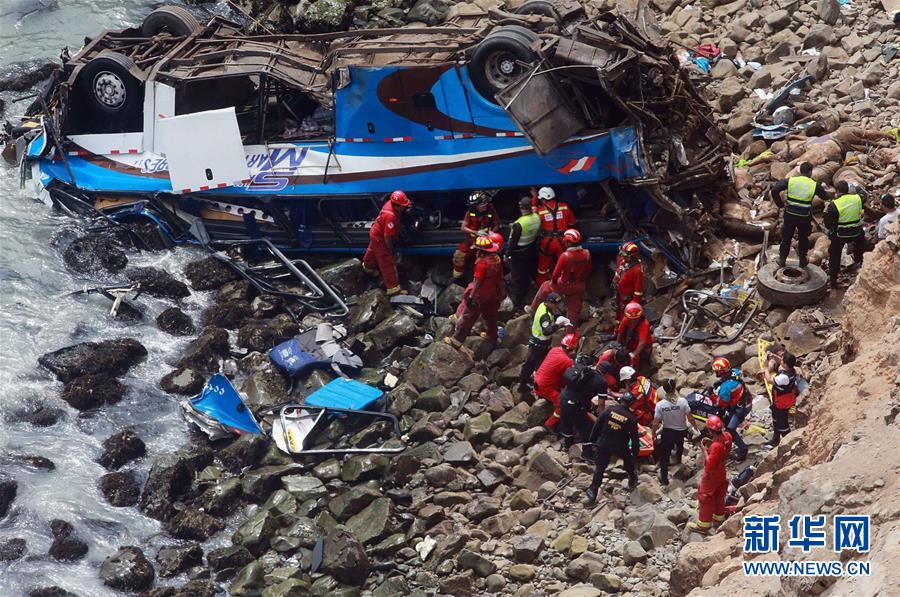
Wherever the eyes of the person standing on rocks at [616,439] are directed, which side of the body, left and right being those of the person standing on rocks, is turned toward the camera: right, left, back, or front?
back

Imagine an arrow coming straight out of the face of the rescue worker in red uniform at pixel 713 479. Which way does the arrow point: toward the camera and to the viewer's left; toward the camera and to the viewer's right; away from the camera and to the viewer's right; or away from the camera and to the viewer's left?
away from the camera and to the viewer's left

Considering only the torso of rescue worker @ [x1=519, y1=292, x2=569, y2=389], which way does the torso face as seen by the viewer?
to the viewer's right

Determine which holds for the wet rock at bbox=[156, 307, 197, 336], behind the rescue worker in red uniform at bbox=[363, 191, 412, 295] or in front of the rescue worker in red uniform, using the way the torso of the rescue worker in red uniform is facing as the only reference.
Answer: behind

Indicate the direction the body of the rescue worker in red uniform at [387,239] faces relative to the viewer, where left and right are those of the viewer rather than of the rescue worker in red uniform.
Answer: facing to the right of the viewer

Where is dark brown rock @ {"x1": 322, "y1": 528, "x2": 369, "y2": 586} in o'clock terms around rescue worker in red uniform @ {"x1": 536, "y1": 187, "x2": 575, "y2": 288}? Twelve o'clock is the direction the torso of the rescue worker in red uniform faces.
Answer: The dark brown rock is roughly at 1 o'clock from the rescue worker in red uniform.

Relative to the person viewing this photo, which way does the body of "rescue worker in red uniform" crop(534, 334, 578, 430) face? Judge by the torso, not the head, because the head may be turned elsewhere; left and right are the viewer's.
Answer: facing to the right of the viewer

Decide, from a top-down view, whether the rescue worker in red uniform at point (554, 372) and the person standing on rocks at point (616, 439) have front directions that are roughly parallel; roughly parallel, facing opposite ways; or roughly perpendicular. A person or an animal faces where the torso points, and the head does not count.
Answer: roughly perpendicular

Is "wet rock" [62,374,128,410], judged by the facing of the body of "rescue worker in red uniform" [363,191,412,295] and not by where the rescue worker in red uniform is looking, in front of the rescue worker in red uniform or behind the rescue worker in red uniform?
behind

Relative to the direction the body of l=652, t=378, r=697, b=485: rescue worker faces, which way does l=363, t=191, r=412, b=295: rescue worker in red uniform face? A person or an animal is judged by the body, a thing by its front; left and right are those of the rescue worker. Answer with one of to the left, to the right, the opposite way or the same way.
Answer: to the right

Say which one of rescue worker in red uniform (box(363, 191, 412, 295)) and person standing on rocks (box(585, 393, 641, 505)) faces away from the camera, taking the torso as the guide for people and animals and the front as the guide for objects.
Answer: the person standing on rocks

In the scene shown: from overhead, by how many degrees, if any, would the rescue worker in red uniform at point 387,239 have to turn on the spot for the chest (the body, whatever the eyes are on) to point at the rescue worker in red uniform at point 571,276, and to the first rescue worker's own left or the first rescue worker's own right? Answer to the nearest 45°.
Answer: approximately 45° to the first rescue worker's own right
